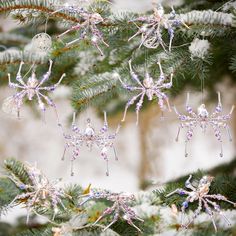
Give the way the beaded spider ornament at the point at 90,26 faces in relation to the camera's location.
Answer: facing the viewer
